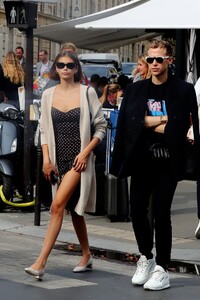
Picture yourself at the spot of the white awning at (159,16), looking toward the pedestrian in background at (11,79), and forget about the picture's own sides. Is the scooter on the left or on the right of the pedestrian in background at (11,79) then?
left

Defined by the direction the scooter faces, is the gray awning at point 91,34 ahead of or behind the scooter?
behind

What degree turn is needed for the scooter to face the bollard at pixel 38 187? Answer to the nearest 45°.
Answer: approximately 45° to its left

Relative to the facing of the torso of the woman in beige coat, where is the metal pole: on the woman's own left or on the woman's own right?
on the woman's own right

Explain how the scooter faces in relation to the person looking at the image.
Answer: facing the viewer and to the left of the viewer

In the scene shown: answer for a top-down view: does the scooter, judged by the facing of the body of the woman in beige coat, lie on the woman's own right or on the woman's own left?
on the woman's own right

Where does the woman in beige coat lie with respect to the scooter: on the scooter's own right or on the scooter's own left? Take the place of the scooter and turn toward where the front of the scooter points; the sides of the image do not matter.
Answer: on the scooter's own left

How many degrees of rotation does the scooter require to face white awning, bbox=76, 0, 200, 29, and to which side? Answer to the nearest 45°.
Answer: approximately 180°

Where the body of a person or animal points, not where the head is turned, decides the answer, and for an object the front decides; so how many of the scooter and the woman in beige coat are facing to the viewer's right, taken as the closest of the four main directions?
0

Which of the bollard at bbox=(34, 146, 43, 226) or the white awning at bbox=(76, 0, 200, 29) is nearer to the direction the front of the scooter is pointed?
the bollard
